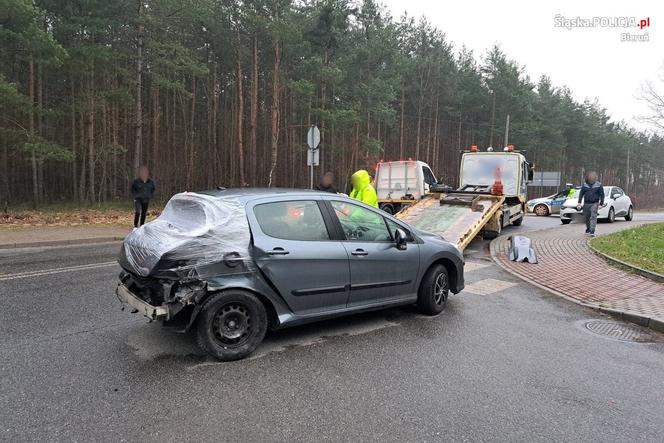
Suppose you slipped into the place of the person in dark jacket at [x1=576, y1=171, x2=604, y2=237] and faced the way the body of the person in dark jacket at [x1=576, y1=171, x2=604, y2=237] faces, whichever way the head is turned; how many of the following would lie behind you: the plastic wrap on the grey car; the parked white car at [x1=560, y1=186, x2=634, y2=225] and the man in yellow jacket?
1

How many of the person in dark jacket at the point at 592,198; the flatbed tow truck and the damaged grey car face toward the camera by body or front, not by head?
1

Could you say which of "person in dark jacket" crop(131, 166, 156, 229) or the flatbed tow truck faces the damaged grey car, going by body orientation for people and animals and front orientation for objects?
the person in dark jacket

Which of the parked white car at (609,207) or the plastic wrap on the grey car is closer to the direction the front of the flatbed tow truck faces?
the parked white car

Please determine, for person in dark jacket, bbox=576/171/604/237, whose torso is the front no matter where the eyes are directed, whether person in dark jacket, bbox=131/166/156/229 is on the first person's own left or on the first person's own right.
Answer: on the first person's own right

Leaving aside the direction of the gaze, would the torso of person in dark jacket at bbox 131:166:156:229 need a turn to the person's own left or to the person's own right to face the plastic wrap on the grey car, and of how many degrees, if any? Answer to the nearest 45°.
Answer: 0° — they already face it

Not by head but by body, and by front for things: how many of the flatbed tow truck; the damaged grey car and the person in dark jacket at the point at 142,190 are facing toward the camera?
1

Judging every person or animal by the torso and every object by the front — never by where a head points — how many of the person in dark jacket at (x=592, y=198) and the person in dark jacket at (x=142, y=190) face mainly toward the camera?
2

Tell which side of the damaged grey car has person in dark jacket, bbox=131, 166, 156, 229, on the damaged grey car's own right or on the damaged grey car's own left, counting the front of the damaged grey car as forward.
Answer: on the damaged grey car's own left

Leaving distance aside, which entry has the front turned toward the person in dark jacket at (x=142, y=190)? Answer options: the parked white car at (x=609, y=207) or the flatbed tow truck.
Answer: the parked white car

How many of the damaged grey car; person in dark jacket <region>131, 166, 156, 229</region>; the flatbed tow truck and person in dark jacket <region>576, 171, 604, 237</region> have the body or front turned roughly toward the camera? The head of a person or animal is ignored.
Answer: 2

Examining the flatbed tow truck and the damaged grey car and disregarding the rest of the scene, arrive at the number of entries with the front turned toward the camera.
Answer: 0

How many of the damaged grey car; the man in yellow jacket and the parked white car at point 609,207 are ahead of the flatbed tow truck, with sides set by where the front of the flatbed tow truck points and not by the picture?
1
